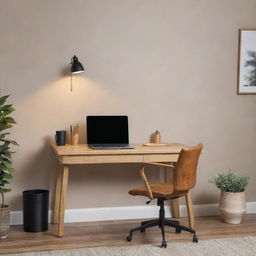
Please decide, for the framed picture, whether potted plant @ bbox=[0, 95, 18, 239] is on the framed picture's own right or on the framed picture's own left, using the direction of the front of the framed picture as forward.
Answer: on the framed picture's own right

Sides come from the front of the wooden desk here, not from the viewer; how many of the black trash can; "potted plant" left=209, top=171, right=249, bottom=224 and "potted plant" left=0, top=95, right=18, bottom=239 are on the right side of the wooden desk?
2

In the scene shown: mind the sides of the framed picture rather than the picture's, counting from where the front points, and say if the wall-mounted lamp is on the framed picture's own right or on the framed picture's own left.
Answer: on the framed picture's own right

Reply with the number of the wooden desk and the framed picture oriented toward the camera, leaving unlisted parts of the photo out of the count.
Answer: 2

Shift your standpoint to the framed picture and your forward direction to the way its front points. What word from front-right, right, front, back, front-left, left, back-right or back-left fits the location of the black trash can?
front-right

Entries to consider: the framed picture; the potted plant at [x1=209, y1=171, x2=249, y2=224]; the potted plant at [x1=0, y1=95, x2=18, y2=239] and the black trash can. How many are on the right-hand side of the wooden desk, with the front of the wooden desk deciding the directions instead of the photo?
2

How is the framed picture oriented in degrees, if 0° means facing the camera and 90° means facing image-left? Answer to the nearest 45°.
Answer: approximately 0°

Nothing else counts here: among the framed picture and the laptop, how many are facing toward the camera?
2
